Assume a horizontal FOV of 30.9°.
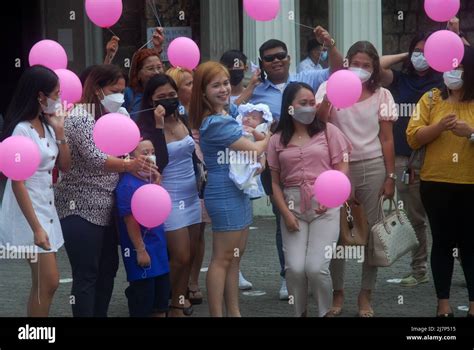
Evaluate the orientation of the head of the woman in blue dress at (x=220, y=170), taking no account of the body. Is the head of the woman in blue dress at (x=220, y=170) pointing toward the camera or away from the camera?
toward the camera

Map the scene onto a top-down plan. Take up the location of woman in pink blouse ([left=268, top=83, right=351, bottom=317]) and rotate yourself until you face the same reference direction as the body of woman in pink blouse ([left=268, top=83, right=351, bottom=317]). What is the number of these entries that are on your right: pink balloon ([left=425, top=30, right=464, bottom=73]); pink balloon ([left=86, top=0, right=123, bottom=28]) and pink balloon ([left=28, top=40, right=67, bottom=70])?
2

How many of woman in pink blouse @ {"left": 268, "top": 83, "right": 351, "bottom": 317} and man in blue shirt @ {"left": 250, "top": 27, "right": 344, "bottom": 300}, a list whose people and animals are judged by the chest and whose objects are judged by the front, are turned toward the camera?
2

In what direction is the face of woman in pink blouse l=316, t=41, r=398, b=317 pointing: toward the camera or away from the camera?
toward the camera

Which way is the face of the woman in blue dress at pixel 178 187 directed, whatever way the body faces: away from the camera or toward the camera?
toward the camera

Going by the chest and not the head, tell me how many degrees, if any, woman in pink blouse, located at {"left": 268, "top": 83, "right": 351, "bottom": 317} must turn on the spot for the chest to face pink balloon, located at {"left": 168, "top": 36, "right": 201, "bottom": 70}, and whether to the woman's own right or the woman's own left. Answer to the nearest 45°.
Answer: approximately 135° to the woman's own right

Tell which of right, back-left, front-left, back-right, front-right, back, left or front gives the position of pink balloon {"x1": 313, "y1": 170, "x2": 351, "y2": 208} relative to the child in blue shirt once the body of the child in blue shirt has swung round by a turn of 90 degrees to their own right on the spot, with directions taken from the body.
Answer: back-left

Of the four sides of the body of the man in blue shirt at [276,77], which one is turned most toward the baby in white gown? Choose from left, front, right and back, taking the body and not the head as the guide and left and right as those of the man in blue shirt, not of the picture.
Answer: front

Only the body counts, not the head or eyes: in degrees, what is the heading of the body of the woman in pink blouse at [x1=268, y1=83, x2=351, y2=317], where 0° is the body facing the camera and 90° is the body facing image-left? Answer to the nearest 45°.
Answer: approximately 0°

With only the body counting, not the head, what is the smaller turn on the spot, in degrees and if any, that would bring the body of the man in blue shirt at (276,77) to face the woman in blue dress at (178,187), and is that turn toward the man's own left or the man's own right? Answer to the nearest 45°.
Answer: approximately 45° to the man's own right

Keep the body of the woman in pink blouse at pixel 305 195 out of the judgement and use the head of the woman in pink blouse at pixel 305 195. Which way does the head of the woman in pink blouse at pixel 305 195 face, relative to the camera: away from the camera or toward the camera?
toward the camera
